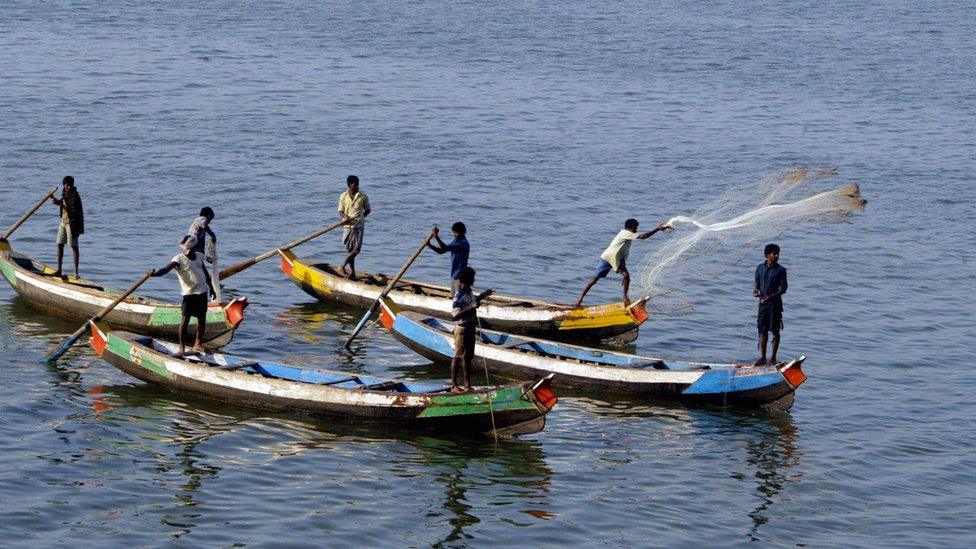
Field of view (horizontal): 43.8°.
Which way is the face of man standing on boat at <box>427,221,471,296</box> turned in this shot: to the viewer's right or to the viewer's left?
to the viewer's left

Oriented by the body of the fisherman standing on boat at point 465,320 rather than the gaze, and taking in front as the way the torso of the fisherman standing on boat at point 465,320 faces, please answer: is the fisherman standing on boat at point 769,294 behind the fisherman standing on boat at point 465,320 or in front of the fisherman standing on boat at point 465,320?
in front

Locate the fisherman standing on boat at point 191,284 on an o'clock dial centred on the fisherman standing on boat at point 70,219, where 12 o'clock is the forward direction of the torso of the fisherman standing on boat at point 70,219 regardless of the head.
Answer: the fisherman standing on boat at point 191,284 is roughly at 10 o'clock from the fisherman standing on boat at point 70,219.

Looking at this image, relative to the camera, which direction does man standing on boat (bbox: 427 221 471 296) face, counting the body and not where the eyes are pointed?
to the viewer's left

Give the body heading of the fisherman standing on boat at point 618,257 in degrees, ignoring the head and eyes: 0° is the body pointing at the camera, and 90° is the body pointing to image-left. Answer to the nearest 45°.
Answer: approximately 270°

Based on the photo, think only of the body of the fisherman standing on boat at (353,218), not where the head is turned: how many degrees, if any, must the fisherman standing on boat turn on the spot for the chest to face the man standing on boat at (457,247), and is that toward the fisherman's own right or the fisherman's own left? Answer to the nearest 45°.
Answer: approximately 45° to the fisherman's own left

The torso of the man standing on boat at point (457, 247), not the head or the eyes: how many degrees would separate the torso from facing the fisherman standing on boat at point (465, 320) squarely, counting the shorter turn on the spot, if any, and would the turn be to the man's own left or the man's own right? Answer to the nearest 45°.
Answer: approximately 90° to the man's own left

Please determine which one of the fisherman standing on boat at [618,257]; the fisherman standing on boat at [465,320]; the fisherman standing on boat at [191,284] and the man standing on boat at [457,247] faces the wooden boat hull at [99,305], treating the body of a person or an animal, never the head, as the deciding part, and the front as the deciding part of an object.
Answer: the man standing on boat

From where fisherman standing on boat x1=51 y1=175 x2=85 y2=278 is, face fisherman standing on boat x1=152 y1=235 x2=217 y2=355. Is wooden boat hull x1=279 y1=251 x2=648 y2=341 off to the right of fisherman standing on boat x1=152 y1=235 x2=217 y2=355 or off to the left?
left

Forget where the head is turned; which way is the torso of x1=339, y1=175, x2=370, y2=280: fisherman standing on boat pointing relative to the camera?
toward the camera

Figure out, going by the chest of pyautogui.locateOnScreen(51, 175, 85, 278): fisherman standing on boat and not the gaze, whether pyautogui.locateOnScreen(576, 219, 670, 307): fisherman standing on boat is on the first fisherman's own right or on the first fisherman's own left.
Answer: on the first fisherman's own left

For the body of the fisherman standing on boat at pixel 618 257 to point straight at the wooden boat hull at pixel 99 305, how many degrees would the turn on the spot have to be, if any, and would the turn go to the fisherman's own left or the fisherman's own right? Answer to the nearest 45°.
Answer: approximately 180°

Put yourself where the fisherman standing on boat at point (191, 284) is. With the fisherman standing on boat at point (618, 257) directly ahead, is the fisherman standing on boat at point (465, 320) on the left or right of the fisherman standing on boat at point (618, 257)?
right

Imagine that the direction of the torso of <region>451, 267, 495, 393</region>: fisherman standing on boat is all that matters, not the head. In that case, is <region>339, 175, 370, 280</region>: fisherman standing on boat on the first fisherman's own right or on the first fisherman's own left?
on the first fisherman's own left
